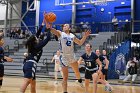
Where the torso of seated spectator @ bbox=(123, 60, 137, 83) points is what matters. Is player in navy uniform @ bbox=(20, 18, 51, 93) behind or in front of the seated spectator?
in front

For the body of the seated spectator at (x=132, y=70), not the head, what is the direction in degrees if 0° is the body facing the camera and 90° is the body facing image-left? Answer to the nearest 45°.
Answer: approximately 45°

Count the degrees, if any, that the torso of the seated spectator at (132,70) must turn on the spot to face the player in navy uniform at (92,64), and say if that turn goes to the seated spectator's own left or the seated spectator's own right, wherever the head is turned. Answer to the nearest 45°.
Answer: approximately 45° to the seated spectator's own left

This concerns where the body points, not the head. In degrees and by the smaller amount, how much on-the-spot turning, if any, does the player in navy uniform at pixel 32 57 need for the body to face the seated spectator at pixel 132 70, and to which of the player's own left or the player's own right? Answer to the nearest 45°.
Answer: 0° — they already face them

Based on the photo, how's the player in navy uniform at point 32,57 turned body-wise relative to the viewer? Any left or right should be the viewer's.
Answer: facing away from the viewer and to the right of the viewer

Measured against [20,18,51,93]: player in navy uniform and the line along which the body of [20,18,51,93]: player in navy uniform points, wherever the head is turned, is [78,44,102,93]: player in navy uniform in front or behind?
in front
